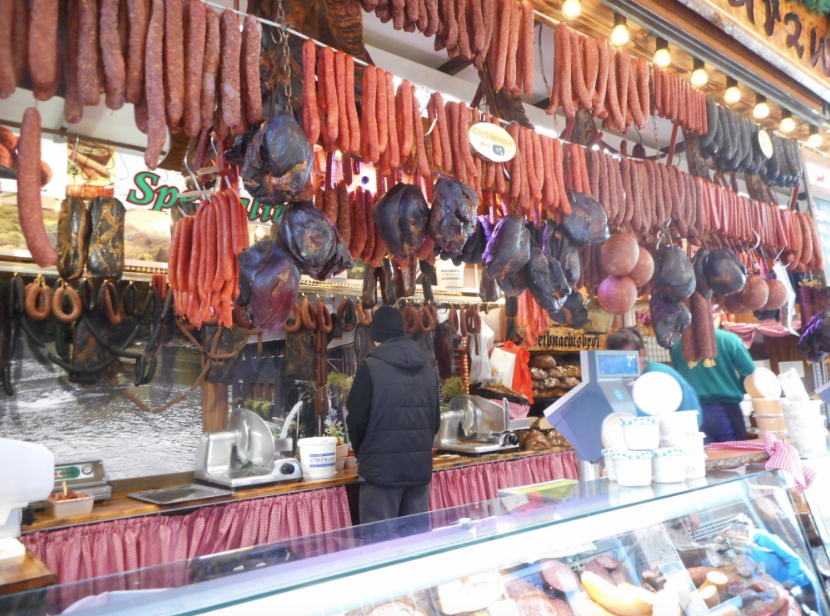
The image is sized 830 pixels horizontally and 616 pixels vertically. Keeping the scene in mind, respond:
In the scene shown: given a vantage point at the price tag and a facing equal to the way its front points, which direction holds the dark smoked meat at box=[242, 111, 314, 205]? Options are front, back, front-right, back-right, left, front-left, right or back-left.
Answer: front-right

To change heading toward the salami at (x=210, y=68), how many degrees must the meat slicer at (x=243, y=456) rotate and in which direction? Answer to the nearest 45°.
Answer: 0° — it already faces it

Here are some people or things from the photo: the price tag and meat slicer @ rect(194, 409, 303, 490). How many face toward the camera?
2

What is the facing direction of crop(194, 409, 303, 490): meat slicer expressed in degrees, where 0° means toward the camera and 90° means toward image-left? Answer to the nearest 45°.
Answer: approximately 0°

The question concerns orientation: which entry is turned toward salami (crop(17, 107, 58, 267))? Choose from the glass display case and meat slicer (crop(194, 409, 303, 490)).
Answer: the meat slicer

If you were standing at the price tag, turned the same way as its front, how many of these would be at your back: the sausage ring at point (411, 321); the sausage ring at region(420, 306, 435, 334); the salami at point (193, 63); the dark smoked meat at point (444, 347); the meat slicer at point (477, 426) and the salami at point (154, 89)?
4

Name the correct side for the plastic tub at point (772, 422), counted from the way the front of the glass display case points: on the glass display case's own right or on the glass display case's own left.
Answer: on the glass display case's own left

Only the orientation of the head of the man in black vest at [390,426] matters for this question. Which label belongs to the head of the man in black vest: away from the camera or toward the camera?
away from the camera

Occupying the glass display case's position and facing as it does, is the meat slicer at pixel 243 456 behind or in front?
behind
